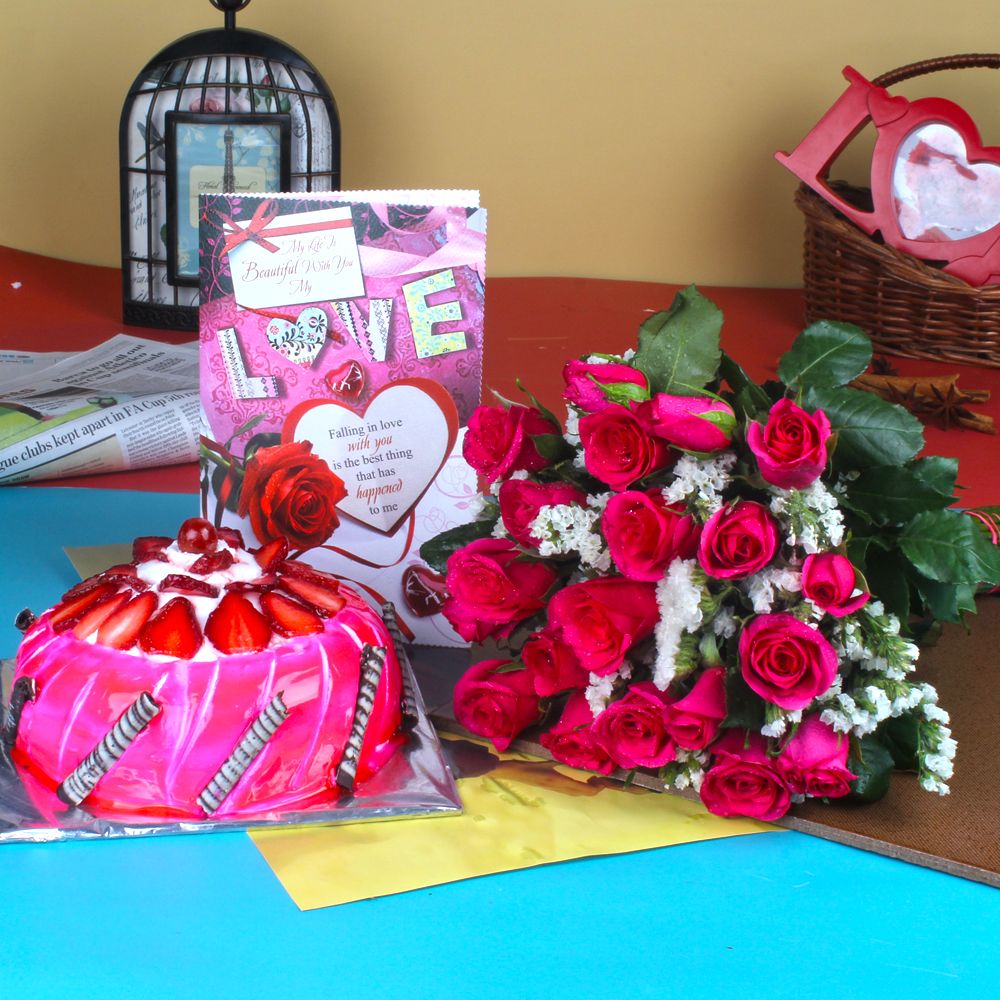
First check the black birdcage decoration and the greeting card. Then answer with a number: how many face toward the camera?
2

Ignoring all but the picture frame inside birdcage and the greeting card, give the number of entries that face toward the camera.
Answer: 2

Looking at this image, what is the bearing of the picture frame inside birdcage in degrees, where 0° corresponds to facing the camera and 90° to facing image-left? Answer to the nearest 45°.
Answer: approximately 0°

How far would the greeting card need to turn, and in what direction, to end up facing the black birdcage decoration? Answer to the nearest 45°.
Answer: approximately 180°

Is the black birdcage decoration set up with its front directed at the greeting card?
yes

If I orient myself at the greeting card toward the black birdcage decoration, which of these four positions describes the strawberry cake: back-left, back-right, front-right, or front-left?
back-left
